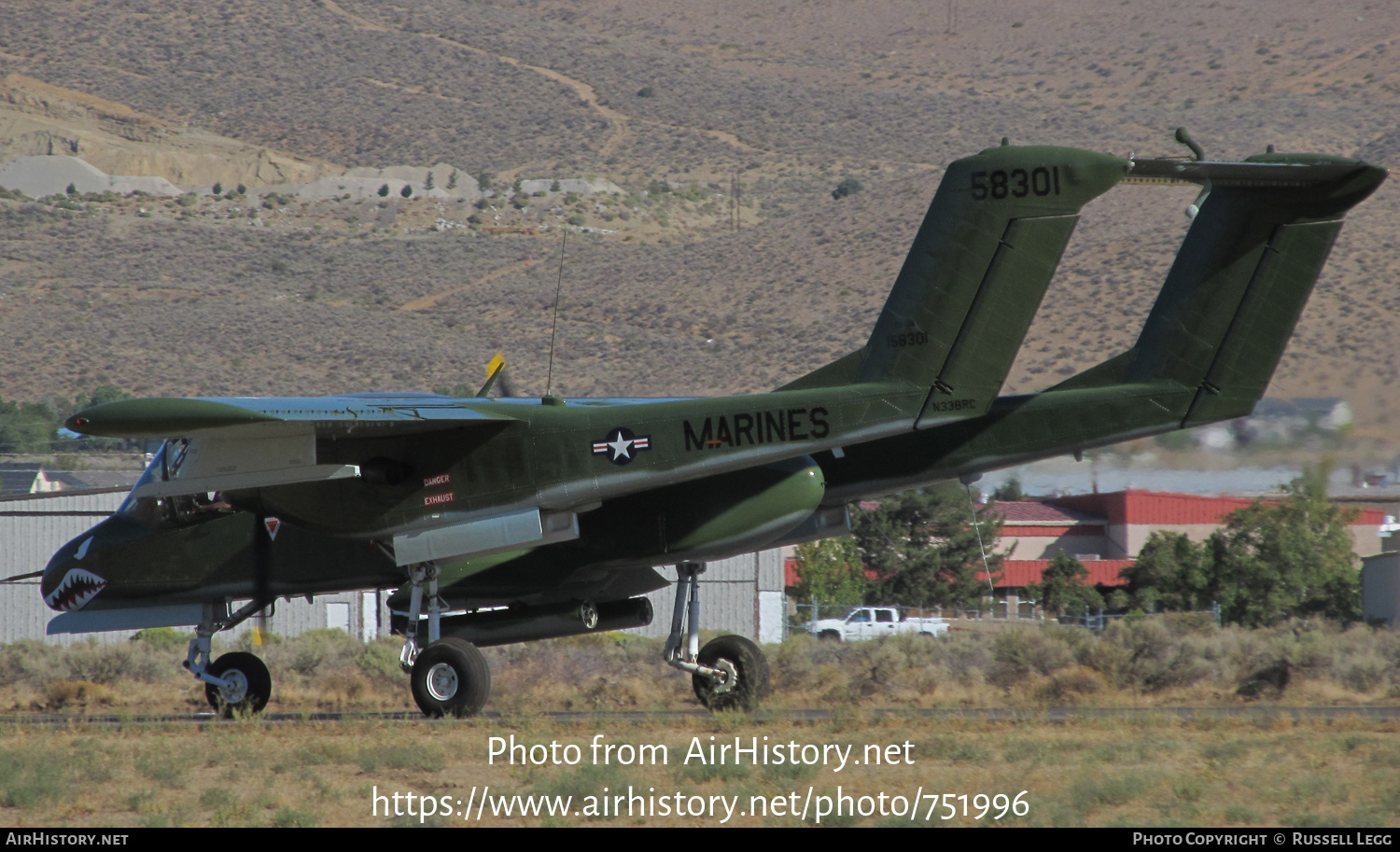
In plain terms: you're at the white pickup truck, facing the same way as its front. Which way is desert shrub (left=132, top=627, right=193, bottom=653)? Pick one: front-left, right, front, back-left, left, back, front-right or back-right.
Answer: front-left

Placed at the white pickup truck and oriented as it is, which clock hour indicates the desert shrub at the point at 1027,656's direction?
The desert shrub is roughly at 9 o'clock from the white pickup truck.

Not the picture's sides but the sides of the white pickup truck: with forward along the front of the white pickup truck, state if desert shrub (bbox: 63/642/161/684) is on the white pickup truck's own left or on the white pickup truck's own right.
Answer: on the white pickup truck's own left

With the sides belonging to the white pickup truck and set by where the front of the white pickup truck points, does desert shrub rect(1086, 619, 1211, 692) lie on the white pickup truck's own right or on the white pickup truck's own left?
on the white pickup truck's own left

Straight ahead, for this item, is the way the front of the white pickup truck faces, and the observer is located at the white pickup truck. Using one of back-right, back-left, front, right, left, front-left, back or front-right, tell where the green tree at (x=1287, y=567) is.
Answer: back

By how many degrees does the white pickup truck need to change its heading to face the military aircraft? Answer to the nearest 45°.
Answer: approximately 90° to its left

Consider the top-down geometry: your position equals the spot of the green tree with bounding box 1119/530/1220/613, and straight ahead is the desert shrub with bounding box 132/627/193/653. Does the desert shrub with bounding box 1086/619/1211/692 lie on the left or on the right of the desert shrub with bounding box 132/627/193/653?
left

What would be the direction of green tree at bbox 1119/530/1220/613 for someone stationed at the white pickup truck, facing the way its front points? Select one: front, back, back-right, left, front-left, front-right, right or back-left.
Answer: back

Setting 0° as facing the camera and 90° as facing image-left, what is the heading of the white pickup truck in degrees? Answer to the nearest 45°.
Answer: approximately 90°

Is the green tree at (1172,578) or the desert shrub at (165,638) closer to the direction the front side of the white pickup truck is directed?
the desert shrub

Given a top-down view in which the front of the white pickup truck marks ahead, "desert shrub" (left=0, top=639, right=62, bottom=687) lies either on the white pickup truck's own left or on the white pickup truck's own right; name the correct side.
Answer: on the white pickup truck's own left
